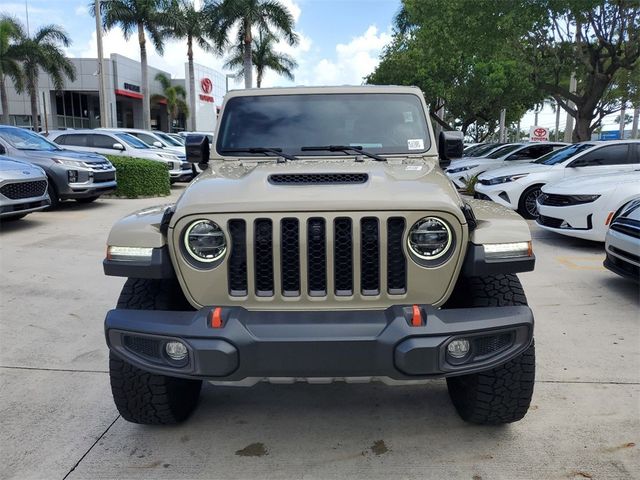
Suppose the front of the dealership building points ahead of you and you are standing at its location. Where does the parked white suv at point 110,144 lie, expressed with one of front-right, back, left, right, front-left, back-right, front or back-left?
front-right

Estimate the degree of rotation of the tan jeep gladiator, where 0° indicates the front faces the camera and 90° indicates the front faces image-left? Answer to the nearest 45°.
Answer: approximately 0°

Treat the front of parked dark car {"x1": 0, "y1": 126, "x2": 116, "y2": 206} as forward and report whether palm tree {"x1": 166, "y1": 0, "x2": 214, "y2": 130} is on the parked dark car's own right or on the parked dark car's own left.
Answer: on the parked dark car's own left

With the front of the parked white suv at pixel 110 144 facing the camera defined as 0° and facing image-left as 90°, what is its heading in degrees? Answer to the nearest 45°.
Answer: approximately 315°

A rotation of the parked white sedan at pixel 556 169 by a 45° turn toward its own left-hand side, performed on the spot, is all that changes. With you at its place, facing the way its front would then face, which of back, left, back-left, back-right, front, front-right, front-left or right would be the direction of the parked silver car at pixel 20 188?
front-right

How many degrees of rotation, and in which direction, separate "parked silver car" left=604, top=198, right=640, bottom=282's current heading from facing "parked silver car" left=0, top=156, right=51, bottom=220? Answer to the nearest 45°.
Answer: approximately 45° to its right

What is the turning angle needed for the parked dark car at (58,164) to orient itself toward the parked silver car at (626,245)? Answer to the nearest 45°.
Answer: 0° — it already faces it

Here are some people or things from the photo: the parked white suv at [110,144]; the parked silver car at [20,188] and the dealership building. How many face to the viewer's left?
0

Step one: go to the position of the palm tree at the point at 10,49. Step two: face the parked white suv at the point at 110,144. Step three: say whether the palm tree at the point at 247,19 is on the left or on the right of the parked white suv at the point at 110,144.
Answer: left

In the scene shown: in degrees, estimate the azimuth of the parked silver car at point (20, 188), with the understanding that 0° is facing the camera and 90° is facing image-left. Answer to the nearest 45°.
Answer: approximately 315°

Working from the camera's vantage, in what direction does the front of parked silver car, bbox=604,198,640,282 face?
facing the viewer and to the left of the viewer

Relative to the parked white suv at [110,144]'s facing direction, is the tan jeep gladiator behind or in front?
in front

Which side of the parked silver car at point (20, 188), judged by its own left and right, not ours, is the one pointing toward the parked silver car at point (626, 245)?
front

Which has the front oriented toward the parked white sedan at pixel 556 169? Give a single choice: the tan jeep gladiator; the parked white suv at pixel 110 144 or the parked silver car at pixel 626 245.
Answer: the parked white suv at pixel 110 144

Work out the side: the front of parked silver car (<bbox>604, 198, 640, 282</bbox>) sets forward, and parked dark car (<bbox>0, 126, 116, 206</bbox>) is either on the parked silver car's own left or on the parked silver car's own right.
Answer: on the parked silver car's own right
